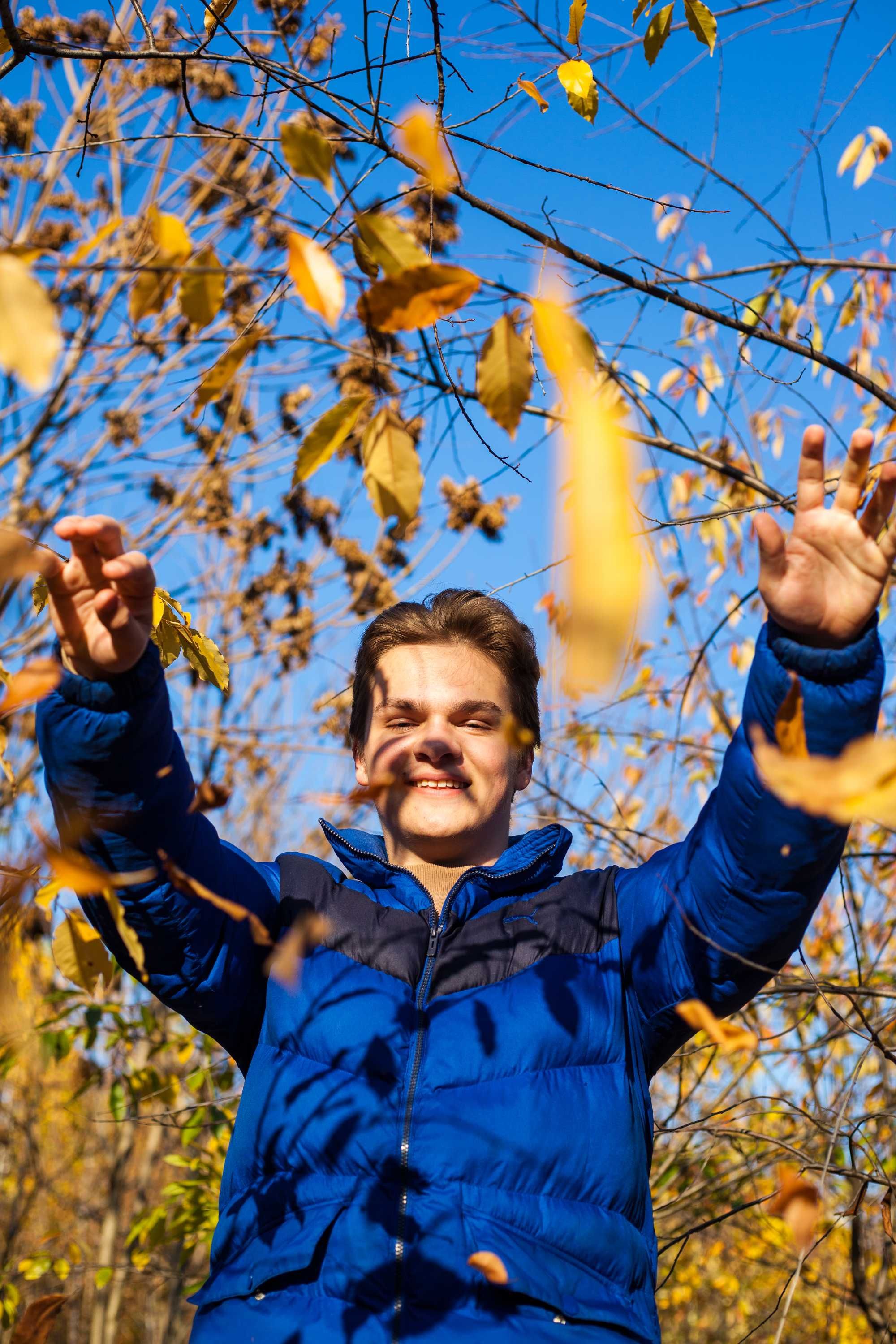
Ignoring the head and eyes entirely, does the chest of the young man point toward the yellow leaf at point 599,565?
yes

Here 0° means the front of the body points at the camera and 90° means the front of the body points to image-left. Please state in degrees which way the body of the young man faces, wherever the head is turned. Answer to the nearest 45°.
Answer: approximately 0°
